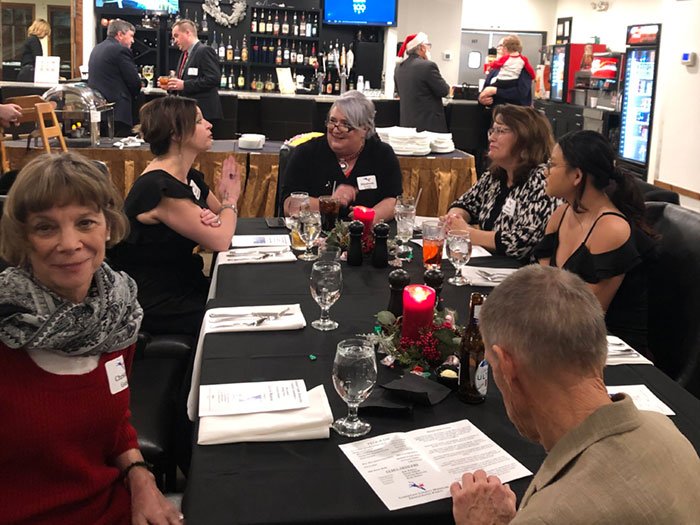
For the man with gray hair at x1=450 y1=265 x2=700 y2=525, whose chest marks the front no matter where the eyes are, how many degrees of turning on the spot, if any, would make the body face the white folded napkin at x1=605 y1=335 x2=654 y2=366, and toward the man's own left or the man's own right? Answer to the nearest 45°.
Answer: approximately 45° to the man's own right

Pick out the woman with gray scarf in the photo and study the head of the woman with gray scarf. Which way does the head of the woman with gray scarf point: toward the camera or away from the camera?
toward the camera

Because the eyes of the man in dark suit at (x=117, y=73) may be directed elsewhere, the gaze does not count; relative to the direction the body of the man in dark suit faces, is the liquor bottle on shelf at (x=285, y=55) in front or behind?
in front

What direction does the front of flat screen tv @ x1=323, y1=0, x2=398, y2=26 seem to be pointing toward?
toward the camera

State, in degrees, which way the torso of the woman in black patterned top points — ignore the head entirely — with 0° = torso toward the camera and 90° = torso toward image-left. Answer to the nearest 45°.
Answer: approximately 45°

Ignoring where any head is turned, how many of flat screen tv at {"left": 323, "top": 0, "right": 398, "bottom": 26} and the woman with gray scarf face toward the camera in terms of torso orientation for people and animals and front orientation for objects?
2

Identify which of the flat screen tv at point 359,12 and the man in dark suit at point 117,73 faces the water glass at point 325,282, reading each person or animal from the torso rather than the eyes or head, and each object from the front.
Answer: the flat screen tv

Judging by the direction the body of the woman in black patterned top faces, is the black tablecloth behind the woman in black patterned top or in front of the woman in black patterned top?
in front

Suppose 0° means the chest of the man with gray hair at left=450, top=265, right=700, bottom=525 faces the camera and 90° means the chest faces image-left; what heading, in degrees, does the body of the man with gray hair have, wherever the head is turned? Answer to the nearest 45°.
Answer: approximately 135°

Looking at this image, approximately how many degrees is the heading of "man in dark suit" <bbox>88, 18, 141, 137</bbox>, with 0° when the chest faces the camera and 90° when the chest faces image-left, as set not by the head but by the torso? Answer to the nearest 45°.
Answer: approximately 225°

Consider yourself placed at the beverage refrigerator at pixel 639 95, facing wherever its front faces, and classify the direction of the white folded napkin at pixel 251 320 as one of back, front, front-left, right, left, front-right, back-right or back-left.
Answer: front-left

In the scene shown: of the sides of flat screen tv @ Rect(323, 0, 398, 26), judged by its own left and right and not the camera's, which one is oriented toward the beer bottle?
front

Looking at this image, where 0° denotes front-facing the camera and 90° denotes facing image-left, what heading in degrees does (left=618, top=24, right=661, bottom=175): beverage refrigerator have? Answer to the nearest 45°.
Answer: approximately 45°

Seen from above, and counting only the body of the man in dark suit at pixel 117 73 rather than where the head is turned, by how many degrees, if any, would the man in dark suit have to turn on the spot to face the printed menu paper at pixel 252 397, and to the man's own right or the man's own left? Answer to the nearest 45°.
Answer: approximately 135° to the man's own right

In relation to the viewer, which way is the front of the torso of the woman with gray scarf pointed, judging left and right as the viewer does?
facing the viewer

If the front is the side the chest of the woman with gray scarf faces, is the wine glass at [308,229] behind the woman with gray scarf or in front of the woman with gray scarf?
behind

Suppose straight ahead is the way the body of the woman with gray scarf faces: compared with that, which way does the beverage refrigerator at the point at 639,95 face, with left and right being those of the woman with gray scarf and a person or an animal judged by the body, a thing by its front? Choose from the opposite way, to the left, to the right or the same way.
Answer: to the right

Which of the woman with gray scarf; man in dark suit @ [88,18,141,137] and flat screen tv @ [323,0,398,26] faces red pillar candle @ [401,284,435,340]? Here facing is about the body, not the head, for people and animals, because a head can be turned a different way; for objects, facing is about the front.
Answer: the flat screen tv

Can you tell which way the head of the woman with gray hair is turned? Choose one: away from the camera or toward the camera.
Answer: toward the camera

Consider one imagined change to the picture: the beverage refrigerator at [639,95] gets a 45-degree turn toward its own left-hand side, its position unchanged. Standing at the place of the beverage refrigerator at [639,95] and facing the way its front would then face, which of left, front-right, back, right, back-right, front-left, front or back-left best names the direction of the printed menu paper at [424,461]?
front

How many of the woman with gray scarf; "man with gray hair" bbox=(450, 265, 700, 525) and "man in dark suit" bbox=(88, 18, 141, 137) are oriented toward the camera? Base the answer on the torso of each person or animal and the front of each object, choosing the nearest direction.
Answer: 1

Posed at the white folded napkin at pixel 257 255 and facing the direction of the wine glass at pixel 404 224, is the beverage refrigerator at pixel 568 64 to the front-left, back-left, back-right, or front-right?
front-left

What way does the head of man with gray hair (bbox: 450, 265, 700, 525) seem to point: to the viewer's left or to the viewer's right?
to the viewer's left

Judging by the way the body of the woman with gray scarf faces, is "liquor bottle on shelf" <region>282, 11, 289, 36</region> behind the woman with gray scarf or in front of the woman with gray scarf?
behind
